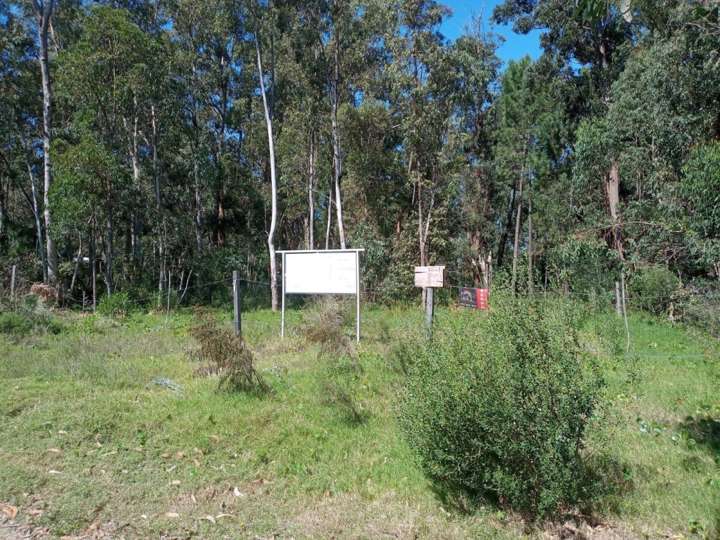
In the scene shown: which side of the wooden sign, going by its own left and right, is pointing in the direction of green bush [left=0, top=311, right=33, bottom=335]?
right

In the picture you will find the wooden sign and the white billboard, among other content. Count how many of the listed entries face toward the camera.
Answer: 2

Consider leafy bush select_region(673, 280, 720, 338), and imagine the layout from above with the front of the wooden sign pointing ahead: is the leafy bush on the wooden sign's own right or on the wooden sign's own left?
on the wooden sign's own left

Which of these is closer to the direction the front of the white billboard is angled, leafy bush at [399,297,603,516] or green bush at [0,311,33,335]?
the leafy bush

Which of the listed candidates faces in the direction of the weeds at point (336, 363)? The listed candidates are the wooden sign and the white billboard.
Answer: the white billboard

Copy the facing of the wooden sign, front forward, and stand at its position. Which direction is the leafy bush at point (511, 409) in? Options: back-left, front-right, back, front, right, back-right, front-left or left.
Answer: front

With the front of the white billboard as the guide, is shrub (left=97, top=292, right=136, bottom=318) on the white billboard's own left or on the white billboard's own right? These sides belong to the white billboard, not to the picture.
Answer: on the white billboard's own right

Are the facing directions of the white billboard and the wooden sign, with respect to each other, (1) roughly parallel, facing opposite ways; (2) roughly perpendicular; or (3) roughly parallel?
roughly parallel

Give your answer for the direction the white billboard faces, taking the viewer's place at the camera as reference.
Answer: facing the viewer

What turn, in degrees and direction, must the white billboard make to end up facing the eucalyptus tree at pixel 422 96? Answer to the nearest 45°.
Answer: approximately 135° to its left

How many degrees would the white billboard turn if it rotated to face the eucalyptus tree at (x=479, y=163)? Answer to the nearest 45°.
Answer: approximately 135° to its left

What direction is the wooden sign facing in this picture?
toward the camera

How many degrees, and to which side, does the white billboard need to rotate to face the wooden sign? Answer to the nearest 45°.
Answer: approximately 45° to its left
